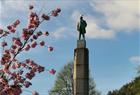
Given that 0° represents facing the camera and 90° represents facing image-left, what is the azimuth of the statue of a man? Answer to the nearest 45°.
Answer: approximately 45°
